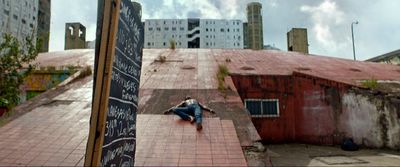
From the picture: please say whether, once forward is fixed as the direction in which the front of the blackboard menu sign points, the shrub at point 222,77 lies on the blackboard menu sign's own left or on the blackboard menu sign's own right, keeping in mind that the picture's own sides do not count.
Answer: on the blackboard menu sign's own left

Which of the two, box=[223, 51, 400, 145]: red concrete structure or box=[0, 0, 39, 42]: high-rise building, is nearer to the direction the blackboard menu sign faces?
the red concrete structure

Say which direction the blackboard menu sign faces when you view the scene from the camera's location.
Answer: facing the viewer and to the right of the viewer

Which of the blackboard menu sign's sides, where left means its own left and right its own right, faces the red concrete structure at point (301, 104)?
left

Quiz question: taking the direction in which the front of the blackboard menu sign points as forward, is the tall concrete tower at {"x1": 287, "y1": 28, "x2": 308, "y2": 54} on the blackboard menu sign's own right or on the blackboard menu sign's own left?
on the blackboard menu sign's own left

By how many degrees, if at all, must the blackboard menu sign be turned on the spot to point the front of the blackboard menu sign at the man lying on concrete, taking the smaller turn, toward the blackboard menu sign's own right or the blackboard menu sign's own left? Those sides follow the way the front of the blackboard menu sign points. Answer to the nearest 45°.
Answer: approximately 135° to the blackboard menu sign's own left

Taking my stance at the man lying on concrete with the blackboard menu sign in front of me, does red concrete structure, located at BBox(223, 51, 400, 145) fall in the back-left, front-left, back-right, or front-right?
back-left

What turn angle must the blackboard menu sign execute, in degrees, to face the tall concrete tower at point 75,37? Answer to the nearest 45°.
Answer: approximately 135° to its left

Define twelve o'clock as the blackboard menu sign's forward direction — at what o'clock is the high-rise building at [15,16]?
The high-rise building is roughly at 7 o'clock from the blackboard menu sign.
